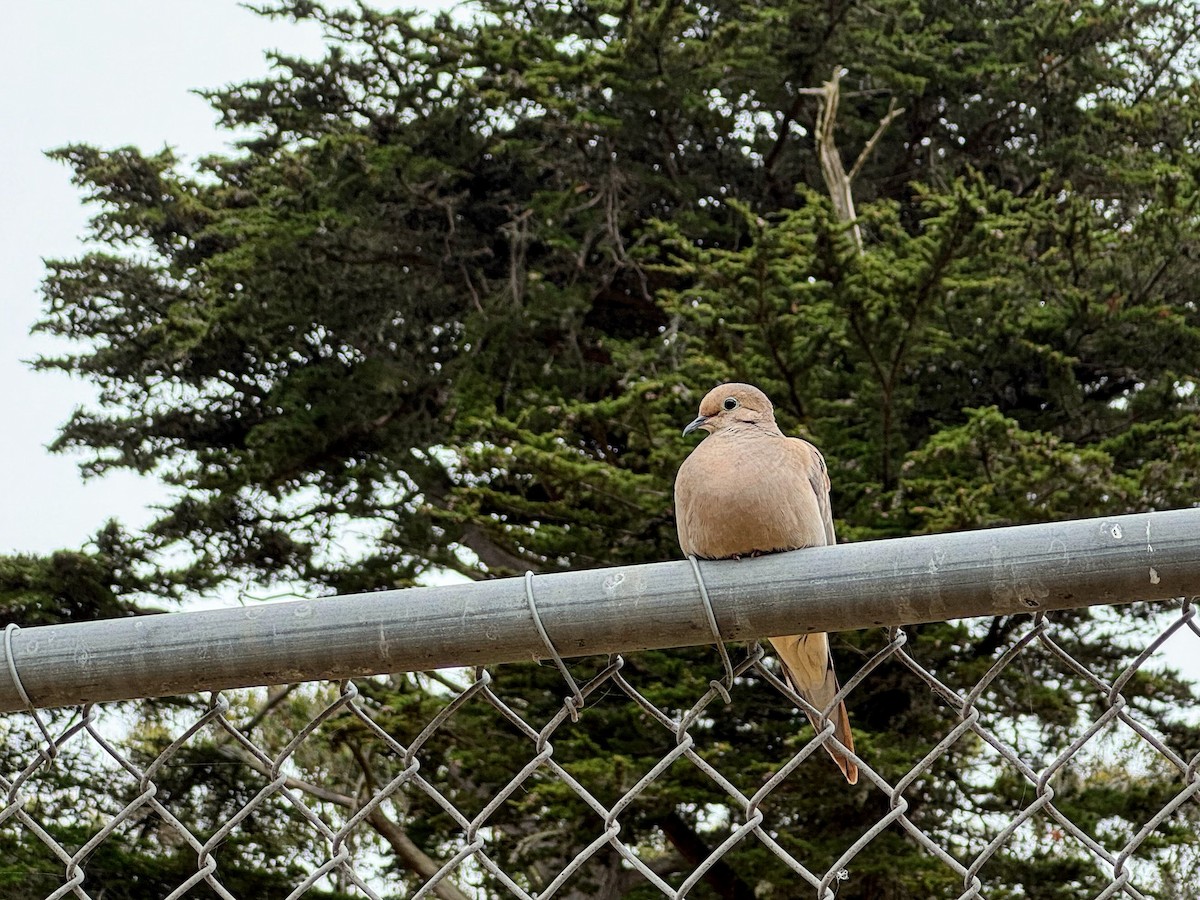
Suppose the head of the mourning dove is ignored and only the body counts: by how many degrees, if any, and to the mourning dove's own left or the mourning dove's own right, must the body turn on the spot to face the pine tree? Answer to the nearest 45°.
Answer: approximately 135° to the mourning dove's own right

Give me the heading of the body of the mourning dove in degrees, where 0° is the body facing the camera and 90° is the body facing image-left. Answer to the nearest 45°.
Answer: approximately 45°
